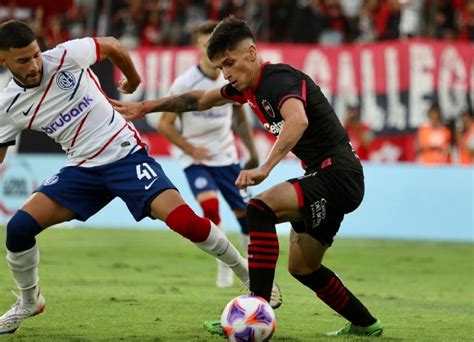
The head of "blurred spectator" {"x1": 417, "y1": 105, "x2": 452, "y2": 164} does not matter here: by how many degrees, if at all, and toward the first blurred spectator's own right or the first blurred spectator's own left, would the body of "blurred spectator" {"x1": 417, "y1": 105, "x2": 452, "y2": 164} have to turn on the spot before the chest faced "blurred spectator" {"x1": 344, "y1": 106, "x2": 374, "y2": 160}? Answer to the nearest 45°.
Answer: approximately 90° to the first blurred spectator's own right

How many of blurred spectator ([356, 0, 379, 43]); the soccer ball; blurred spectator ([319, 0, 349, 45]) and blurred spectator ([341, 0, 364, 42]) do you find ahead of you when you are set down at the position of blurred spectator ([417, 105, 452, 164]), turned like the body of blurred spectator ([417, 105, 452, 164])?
1

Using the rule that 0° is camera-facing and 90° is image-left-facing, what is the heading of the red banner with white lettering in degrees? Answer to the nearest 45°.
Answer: approximately 0°

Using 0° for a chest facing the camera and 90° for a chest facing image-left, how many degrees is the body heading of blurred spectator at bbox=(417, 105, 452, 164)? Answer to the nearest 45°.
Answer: approximately 0°

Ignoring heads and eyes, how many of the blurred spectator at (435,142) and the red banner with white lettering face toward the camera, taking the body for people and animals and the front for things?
2

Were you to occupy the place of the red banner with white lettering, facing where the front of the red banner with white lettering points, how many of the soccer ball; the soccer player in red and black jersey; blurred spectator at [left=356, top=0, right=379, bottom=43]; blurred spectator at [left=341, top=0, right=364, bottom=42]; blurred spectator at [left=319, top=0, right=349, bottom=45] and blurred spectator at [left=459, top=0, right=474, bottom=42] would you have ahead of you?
2

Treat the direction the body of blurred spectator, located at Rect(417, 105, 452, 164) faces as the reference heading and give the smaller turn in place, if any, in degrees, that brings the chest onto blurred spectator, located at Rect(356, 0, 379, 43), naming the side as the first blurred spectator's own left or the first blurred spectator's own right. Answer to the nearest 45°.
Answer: approximately 135° to the first blurred spectator's own right

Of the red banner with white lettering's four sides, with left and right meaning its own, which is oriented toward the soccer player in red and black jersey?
front
